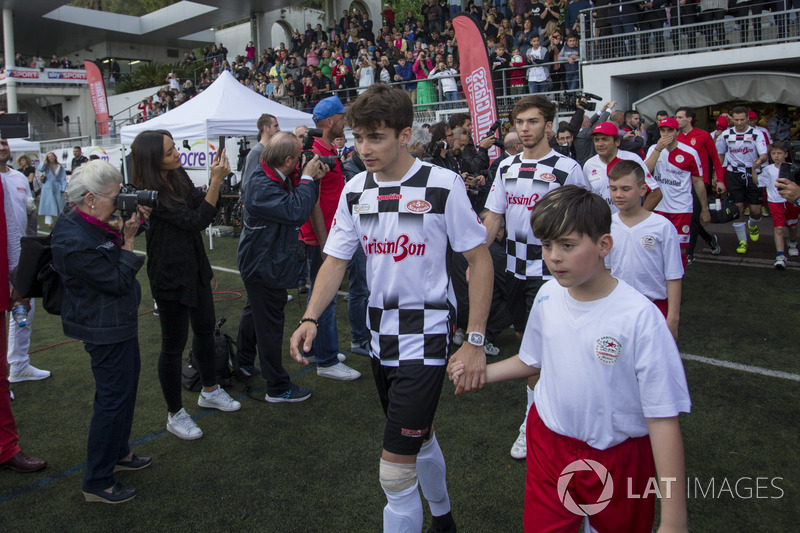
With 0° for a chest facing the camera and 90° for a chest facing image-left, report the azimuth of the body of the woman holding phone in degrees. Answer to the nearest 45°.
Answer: approximately 270°

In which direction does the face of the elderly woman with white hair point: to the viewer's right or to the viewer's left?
to the viewer's right

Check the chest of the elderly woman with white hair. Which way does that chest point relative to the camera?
to the viewer's right

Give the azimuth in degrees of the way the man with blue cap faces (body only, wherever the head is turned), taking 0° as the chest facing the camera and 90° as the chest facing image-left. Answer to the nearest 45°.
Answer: approximately 270°

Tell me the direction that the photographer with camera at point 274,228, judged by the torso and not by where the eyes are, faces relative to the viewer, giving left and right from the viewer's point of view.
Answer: facing to the right of the viewer

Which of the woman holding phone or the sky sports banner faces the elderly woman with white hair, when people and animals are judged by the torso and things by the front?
the sky sports banner

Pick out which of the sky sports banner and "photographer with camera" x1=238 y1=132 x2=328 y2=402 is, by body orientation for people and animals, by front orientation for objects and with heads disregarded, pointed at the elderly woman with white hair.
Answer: the sky sports banner

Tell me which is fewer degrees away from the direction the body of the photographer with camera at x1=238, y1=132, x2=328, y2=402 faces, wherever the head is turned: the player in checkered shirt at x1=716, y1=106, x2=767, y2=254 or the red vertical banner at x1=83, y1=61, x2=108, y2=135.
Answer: the player in checkered shirt

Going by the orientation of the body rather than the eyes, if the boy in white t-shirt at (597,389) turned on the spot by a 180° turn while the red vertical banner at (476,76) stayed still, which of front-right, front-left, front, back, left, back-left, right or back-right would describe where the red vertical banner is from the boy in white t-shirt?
front-left

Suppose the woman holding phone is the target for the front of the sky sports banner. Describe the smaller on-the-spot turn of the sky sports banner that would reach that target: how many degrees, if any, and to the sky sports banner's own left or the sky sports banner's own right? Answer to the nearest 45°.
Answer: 0° — it already faces them
